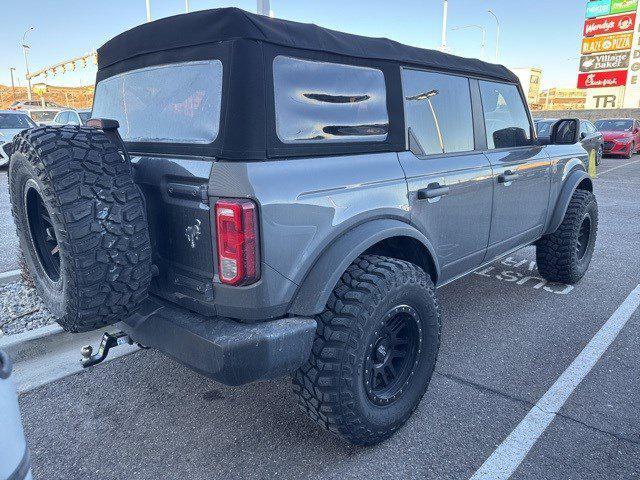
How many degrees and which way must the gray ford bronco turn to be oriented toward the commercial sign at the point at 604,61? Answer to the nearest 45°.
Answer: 0° — it already faces it

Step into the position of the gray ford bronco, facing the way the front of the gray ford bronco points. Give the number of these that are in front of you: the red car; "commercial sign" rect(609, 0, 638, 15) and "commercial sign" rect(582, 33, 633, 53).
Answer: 3

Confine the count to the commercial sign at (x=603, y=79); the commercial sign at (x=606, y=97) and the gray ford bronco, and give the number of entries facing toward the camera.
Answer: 2

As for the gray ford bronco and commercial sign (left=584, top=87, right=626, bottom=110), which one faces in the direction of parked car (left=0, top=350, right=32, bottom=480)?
the commercial sign

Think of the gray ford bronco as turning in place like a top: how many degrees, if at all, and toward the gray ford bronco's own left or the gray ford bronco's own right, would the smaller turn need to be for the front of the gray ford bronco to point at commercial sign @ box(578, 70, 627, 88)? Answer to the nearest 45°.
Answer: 0° — it already faces it
